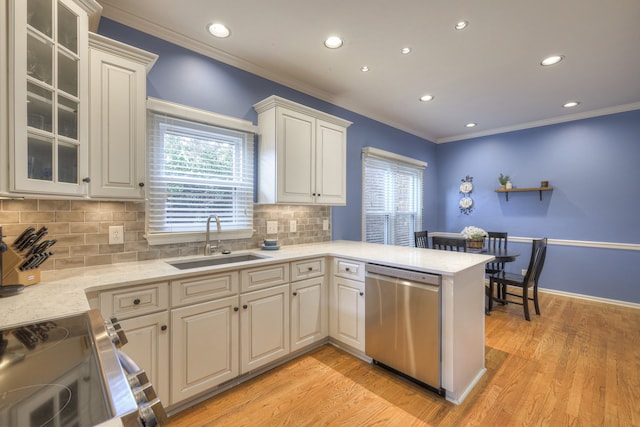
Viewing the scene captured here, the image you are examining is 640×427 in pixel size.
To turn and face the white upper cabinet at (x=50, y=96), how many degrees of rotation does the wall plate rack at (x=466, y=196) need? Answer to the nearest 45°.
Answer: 0° — it already faces it

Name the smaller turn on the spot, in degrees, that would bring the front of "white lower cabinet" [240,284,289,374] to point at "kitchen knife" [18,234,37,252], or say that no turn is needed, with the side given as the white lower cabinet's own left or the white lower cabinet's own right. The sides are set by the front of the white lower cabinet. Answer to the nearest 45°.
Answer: approximately 135° to the white lower cabinet's own right

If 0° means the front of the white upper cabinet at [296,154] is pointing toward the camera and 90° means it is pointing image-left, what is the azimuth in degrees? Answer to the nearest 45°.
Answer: approximately 315°

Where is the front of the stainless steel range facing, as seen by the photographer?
facing to the right of the viewer

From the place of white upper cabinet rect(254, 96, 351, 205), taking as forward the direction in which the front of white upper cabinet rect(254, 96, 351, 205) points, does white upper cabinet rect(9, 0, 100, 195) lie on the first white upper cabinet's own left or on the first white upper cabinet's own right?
on the first white upper cabinet's own right

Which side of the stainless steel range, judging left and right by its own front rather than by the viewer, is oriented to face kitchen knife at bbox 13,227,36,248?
left

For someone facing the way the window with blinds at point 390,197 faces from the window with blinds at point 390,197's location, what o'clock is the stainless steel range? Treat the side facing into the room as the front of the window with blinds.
The stainless steel range is roughly at 2 o'clock from the window with blinds.

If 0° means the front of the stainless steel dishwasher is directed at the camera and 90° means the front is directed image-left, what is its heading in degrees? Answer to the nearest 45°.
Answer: approximately 45°

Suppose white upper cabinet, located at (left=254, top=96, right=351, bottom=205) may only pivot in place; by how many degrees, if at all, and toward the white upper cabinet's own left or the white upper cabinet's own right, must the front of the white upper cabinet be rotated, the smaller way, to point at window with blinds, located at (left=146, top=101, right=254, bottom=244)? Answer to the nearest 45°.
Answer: approximately 135° to the white upper cabinet's own right

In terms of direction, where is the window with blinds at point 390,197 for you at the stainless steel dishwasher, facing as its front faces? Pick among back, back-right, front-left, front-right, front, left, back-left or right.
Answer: back-right
